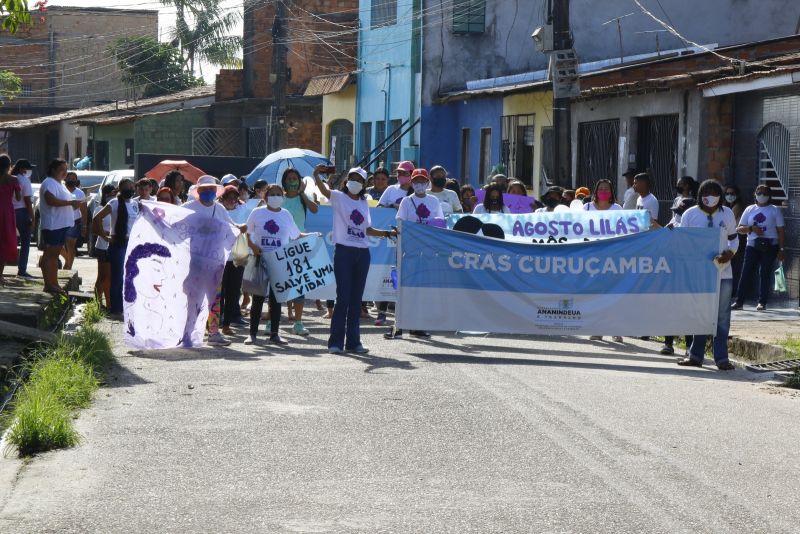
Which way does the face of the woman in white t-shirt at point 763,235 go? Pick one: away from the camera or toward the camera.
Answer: toward the camera

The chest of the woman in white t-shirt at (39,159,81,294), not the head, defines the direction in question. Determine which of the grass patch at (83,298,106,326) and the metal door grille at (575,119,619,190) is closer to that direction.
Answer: the metal door grille

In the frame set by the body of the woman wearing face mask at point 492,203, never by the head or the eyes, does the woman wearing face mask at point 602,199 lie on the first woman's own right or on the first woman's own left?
on the first woman's own left

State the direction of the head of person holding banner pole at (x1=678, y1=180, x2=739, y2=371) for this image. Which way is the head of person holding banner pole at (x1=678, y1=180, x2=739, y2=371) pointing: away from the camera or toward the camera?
toward the camera

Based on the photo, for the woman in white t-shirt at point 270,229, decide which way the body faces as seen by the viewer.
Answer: toward the camera

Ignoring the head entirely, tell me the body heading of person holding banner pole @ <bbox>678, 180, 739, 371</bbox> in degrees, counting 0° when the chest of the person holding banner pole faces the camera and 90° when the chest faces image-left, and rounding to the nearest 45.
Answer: approximately 0°

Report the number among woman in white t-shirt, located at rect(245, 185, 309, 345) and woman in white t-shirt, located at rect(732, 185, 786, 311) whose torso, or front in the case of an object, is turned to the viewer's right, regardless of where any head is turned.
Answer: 0

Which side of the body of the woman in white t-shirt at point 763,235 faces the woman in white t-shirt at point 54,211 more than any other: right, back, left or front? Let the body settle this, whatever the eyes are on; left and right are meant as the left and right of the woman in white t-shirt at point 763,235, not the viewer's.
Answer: right

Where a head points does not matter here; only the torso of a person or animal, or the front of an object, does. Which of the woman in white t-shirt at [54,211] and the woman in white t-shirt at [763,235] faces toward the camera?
the woman in white t-shirt at [763,235]

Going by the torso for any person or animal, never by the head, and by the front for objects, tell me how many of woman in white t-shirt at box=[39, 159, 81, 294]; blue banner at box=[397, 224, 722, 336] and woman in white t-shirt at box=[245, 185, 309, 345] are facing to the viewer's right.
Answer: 1

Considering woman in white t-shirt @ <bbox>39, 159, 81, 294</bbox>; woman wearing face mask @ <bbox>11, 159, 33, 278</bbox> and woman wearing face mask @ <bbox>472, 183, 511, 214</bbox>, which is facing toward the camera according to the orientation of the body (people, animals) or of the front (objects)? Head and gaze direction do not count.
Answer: woman wearing face mask @ <bbox>472, 183, 511, 214</bbox>

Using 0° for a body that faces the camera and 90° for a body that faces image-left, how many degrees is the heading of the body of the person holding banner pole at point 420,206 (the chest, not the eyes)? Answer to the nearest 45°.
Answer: approximately 0°

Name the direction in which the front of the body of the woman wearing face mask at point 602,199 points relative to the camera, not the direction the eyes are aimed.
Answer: toward the camera

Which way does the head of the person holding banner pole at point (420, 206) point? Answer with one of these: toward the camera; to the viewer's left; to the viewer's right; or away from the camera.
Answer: toward the camera
